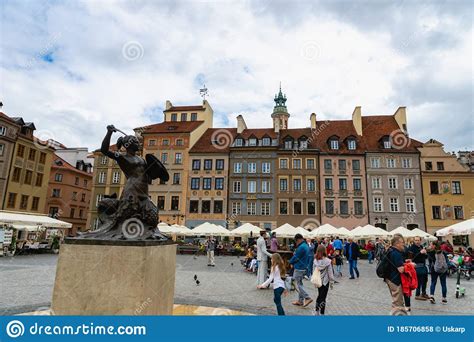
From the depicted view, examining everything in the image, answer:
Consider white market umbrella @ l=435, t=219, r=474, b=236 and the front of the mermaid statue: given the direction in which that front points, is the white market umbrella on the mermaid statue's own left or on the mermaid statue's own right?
on the mermaid statue's own left

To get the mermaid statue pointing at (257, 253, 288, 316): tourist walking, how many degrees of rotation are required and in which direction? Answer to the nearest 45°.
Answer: approximately 45° to its left

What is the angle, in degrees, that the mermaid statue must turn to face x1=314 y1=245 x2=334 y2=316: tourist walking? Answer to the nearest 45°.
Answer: approximately 45° to its left

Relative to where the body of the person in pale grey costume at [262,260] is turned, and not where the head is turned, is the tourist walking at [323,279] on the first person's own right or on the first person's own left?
on the first person's own right

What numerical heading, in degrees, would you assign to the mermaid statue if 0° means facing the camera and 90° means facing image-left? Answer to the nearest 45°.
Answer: approximately 315°
